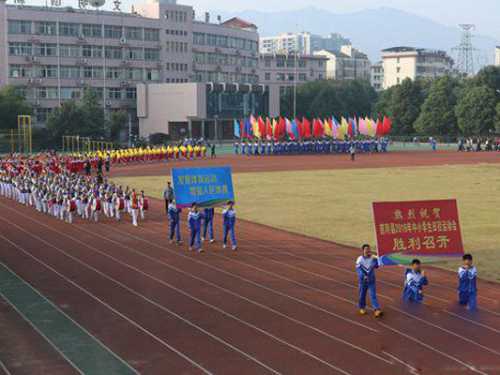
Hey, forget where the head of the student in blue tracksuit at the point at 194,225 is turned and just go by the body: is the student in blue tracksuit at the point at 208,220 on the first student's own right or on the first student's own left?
on the first student's own left

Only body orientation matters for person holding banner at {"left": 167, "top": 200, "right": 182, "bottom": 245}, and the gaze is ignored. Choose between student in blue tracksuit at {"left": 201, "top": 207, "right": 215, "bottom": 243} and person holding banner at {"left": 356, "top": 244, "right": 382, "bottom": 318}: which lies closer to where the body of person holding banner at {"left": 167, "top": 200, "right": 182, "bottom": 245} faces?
the person holding banner

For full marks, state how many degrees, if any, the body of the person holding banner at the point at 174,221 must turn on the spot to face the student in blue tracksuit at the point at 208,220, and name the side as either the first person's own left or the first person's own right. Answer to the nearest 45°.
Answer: approximately 45° to the first person's own left

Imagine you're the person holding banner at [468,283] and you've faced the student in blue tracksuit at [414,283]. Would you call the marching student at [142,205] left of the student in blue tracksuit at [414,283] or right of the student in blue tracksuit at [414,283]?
right

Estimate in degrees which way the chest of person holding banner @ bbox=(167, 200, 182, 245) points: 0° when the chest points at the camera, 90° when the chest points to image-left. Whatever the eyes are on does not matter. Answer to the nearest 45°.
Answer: approximately 315°

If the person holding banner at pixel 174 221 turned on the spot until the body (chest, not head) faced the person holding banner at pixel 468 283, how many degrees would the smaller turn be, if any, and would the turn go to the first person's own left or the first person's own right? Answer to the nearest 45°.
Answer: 0° — they already face them

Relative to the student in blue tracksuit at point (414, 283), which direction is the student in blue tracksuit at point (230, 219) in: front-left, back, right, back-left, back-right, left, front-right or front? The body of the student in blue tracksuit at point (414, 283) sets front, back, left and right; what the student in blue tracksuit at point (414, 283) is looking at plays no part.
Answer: back

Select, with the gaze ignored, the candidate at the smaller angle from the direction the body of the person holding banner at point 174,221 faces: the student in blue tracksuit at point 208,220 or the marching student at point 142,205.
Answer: the student in blue tracksuit

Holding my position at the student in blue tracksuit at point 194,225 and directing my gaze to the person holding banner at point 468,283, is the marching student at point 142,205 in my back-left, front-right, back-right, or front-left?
back-left
